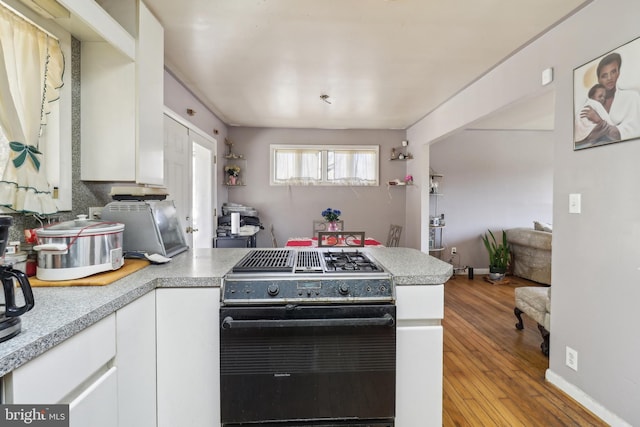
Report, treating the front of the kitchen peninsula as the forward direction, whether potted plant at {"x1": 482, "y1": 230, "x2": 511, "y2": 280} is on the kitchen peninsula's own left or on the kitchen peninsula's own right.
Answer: on the kitchen peninsula's own left

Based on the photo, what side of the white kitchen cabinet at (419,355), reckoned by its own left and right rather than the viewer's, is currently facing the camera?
front

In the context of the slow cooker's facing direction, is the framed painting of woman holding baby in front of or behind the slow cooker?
in front

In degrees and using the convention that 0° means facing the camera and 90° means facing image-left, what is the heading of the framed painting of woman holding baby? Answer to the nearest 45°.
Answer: approximately 45°

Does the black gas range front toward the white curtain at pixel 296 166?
no

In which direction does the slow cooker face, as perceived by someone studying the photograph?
facing the viewer and to the right of the viewer

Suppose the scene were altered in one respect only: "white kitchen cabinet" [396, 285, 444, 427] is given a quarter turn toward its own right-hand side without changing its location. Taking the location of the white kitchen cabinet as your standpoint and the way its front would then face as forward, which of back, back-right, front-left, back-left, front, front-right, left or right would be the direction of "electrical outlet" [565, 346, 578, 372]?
back-right

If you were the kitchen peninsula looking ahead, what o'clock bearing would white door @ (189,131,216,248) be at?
The white door is roughly at 6 o'clock from the kitchen peninsula.

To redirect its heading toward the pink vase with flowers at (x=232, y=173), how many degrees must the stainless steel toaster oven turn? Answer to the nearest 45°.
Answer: approximately 135° to its left

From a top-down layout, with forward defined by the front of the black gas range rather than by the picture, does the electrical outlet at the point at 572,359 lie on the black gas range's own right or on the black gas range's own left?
on the black gas range's own left

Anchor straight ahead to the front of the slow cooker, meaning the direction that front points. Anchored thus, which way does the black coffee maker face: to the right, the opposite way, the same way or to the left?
the same way

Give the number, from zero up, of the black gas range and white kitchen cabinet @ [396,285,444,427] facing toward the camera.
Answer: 2

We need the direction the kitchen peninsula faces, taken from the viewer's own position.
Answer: facing the viewer

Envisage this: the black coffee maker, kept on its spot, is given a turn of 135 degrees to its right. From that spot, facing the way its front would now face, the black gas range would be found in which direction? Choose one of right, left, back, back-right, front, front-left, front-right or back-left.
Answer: back
